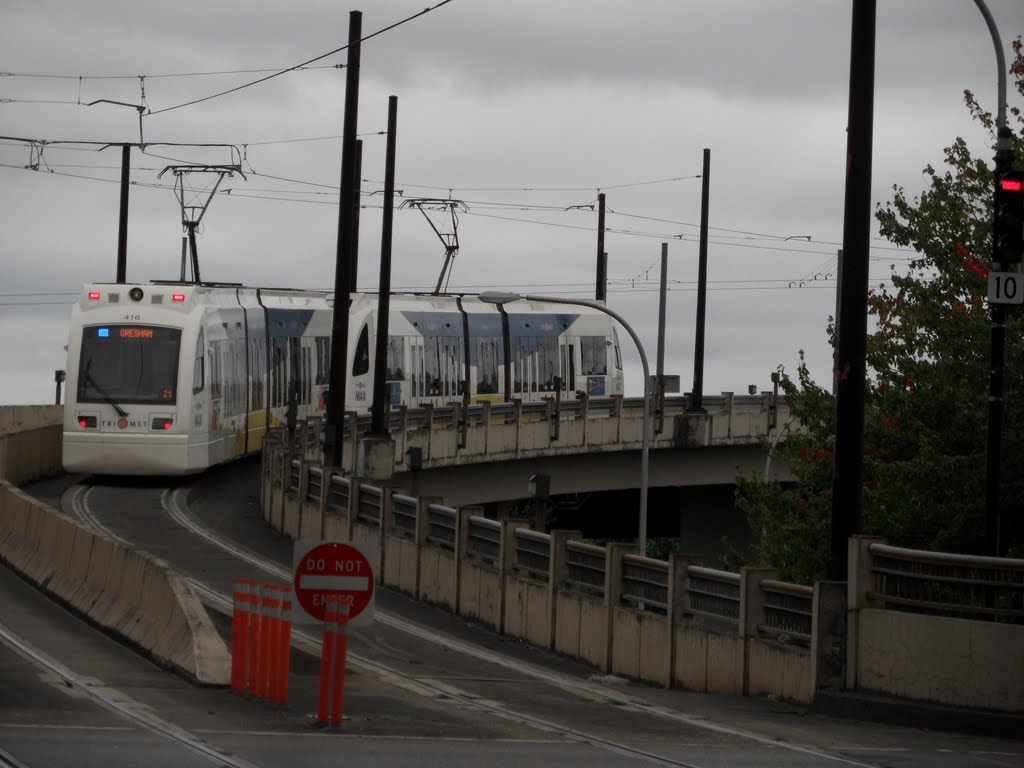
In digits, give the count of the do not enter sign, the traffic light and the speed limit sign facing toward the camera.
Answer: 3

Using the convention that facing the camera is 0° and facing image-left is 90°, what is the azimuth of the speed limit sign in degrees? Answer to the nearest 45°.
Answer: approximately 0°

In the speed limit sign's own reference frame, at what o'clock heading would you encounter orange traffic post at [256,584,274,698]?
The orange traffic post is roughly at 2 o'clock from the speed limit sign.

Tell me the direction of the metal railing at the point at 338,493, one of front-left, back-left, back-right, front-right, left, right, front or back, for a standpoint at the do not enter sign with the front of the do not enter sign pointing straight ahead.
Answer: back

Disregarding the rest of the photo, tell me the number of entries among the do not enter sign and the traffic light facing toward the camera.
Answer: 2

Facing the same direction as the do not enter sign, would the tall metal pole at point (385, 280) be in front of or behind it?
behind

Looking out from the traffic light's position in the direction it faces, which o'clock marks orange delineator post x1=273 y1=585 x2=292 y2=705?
The orange delineator post is roughly at 2 o'clock from the traffic light.

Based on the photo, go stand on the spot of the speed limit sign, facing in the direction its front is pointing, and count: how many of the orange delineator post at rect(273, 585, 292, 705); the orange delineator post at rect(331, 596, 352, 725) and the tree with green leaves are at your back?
1

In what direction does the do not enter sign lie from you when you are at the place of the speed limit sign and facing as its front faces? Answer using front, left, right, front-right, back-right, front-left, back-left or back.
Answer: front-right

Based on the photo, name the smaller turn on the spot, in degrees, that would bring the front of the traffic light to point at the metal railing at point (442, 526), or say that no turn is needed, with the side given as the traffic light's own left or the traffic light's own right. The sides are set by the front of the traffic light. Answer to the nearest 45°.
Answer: approximately 135° to the traffic light's own right

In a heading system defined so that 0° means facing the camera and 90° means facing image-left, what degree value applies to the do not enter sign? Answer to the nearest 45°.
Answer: approximately 0°
